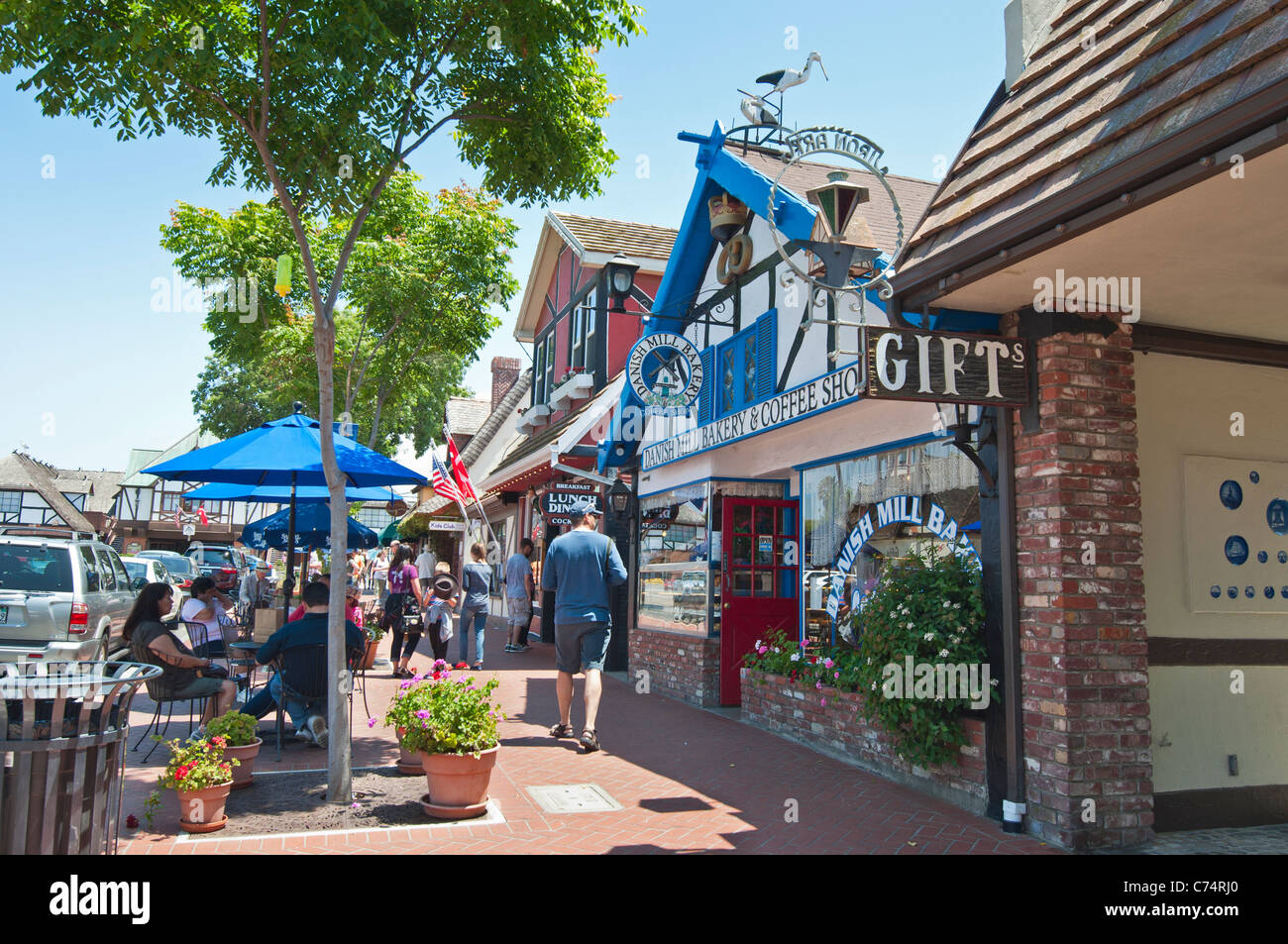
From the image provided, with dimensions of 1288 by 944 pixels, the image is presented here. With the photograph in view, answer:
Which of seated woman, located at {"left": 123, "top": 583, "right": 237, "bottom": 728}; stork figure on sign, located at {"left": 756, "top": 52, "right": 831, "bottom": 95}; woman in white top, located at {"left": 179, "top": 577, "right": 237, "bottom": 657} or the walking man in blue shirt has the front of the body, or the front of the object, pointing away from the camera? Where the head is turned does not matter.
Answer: the walking man in blue shirt

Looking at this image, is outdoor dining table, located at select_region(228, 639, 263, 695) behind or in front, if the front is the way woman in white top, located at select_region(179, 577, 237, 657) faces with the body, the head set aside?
in front

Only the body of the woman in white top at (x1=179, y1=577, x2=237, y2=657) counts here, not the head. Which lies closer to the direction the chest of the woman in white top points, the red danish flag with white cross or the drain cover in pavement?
the drain cover in pavement

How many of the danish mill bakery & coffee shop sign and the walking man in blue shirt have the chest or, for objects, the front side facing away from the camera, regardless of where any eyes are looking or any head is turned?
1

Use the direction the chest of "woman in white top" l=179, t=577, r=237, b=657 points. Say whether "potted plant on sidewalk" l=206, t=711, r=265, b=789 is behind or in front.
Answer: in front

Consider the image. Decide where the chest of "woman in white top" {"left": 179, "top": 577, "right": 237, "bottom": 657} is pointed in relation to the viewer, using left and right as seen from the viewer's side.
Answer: facing the viewer and to the right of the viewer

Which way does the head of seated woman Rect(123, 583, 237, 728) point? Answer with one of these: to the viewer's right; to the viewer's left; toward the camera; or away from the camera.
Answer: to the viewer's right

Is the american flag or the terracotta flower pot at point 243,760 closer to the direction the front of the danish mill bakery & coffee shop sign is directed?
the terracotta flower pot

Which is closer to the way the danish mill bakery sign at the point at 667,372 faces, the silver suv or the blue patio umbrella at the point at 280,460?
the blue patio umbrella

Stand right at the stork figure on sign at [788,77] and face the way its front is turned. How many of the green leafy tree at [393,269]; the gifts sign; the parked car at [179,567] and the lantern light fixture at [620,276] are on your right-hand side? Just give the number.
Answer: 1

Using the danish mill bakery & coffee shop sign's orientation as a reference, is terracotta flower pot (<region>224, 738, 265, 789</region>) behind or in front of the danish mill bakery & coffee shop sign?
in front

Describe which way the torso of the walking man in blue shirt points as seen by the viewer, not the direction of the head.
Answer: away from the camera

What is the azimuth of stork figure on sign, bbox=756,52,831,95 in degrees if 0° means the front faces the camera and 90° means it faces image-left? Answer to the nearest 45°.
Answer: approximately 270°

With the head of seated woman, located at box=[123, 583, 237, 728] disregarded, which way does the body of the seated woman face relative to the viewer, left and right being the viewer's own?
facing to the right of the viewer
